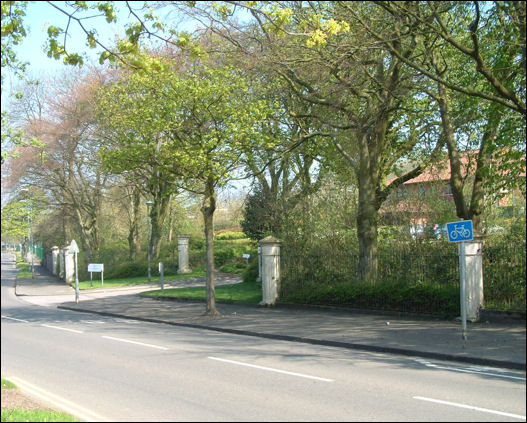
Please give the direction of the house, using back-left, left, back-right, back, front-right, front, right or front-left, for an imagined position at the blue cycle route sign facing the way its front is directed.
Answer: back

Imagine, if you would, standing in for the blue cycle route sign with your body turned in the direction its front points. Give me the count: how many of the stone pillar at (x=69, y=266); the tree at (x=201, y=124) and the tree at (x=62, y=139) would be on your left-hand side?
0

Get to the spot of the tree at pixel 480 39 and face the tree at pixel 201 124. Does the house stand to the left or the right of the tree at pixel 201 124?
right

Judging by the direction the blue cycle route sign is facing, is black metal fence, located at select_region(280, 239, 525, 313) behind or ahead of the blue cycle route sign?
behind

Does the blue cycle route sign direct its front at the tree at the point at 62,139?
no

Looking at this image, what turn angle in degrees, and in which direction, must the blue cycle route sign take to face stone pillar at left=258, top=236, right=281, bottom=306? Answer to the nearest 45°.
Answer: approximately 135° to its right

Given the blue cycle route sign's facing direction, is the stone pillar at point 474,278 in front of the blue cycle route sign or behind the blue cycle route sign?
behind

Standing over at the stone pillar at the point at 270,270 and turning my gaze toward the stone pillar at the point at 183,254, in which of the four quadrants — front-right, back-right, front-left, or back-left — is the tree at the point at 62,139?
front-left

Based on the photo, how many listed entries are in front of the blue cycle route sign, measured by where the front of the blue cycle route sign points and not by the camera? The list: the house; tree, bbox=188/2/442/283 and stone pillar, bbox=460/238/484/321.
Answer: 0
